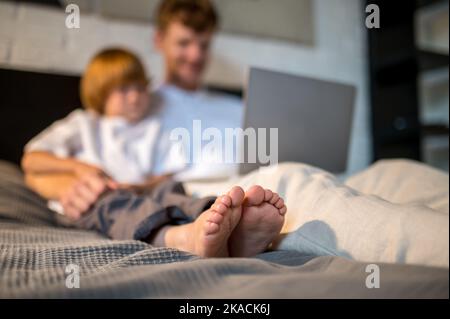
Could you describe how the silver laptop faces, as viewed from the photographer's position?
facing away from the viewer and to the left of the viewer

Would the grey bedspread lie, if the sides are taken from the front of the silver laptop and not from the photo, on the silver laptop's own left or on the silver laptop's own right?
on the silver laptop's own left

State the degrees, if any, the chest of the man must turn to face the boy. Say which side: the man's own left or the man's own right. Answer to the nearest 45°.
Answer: approximately 45° to the man's own right

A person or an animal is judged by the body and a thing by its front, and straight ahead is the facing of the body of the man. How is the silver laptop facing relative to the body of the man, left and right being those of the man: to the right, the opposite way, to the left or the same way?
the opposite way

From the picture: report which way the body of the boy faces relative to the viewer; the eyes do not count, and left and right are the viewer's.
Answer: facing the viewer and to the right of the viewer

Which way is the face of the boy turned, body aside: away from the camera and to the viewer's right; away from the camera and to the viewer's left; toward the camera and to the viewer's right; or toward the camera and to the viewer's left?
toward the camera and to the viewer's right

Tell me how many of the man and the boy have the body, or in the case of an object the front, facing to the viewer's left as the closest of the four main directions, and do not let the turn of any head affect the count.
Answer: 0
